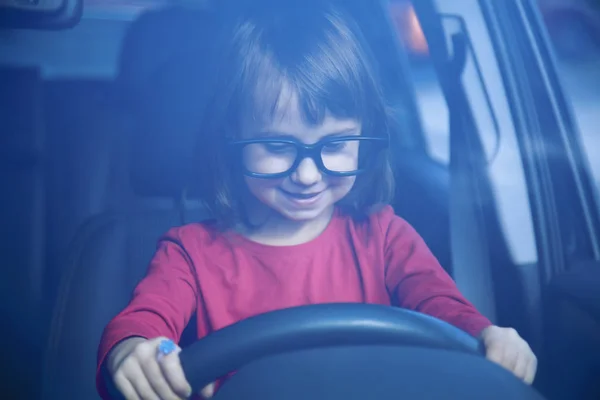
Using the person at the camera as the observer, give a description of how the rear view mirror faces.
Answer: facing away from the viewer

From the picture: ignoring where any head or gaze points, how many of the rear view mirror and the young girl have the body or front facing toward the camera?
1

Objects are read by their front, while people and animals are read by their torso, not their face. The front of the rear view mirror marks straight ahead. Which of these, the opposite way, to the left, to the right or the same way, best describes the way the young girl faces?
the opposite way

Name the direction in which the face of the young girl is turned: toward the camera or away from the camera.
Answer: toward the camera

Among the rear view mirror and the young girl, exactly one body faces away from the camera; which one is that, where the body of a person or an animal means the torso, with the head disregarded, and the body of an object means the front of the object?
the rear view mirror

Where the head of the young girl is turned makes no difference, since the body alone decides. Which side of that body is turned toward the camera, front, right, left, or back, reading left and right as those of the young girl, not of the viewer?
front
